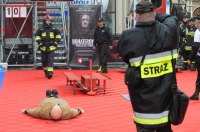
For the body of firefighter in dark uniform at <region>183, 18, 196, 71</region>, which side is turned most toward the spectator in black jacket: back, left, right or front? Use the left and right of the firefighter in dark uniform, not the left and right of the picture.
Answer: front

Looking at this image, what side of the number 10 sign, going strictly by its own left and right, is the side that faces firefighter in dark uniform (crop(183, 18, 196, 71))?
left

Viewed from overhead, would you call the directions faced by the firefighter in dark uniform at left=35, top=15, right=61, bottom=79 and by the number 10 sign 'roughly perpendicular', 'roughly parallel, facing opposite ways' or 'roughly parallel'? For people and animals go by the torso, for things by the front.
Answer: roughly parallel

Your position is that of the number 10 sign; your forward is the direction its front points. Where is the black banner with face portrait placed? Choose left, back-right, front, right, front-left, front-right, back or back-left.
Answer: left

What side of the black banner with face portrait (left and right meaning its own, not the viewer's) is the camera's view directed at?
front

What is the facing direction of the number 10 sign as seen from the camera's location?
facing the viewer

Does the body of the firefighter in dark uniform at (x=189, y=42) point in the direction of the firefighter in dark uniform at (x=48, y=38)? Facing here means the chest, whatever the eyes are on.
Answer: yes

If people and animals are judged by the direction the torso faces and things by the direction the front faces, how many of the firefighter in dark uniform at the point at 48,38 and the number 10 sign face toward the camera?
2

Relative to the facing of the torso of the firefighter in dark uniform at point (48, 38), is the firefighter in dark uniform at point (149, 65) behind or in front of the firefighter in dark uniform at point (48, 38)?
in front

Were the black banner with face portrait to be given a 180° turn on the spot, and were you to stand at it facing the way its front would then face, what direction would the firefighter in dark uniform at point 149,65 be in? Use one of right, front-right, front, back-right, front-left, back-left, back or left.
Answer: back

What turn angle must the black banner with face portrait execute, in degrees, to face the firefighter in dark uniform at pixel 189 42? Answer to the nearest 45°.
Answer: approximately 90° to its left

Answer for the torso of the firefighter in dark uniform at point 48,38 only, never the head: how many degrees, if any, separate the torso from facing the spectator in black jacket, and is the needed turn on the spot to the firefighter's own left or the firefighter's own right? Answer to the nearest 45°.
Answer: approximately 135° to the firefighter's own left

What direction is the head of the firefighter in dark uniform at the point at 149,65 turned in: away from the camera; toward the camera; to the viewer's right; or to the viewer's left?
away from the camera

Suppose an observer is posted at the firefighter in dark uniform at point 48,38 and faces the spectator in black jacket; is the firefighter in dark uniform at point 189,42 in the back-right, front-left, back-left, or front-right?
front-right

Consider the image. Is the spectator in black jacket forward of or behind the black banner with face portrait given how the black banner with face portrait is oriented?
forward
